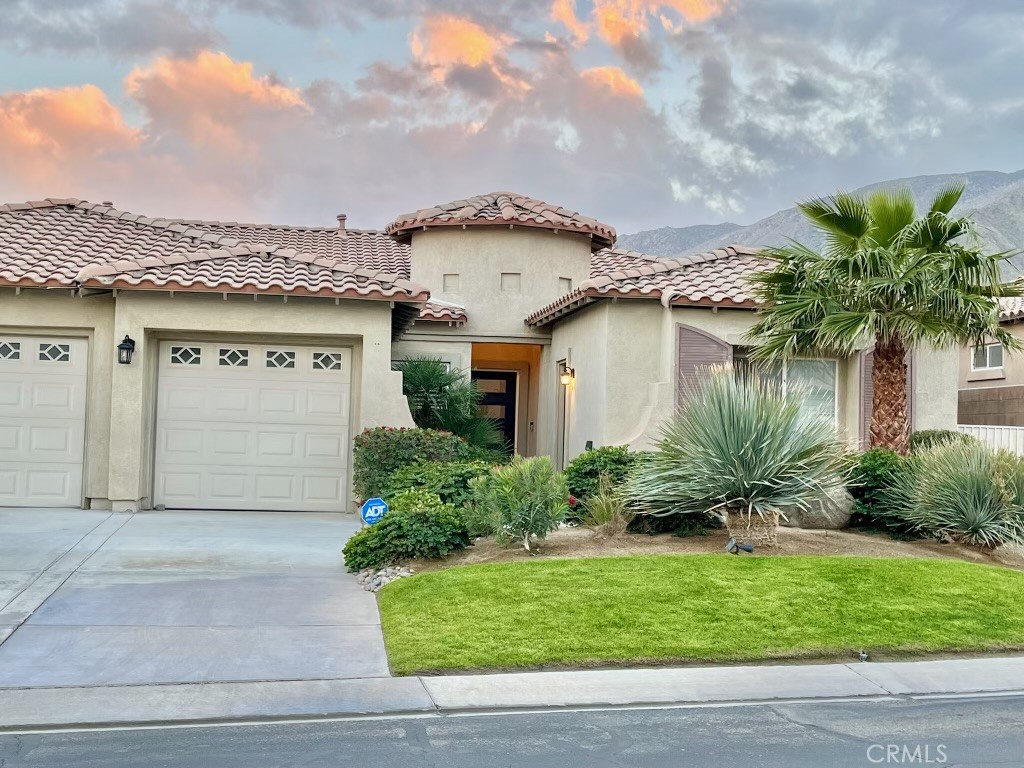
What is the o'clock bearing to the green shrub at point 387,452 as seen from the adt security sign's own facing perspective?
The green shrub is roughly at 6 o'clock from the adt security sign.

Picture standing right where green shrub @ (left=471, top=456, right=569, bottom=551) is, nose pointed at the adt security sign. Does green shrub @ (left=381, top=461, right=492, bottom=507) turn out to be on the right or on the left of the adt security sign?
right

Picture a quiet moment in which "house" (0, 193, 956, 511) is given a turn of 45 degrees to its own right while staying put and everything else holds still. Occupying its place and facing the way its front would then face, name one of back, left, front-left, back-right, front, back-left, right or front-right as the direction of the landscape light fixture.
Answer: left

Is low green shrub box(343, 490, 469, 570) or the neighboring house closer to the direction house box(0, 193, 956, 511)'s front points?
the low green shrub

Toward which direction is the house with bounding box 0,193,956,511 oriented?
toward the camera

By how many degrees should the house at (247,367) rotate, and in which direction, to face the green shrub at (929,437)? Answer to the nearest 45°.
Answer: approximately 90° to its left

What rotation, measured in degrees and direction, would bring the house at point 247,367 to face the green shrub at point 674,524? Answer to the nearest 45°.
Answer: approximately 45° to its left

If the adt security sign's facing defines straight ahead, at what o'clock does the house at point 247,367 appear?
The house is roughly at 5 o'clock from the adt security sign.

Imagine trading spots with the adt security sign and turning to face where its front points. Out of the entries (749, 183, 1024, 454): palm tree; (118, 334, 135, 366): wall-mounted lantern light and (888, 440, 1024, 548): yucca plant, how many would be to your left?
2

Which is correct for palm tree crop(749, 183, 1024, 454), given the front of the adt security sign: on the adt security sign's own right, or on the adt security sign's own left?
on the adt security sign's own left

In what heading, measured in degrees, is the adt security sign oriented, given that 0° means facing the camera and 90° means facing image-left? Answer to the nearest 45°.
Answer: approximately 0°

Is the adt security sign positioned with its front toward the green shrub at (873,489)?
no

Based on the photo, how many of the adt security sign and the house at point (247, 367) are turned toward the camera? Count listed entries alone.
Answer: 2

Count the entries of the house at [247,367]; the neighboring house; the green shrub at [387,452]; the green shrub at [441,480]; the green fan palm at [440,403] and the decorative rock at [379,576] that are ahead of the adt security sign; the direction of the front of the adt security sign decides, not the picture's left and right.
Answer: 1

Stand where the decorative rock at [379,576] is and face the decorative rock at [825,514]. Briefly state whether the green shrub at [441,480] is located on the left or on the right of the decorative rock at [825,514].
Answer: left

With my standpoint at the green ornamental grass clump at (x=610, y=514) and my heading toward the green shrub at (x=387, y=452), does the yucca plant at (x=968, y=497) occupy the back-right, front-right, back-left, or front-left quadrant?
back-right

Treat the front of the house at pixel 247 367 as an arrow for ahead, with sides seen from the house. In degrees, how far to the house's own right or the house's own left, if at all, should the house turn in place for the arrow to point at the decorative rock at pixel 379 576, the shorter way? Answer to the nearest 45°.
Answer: approximately 45° to the house's own left

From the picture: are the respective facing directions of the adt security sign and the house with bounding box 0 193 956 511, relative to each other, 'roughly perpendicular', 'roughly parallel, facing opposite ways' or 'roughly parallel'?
roughly parallel

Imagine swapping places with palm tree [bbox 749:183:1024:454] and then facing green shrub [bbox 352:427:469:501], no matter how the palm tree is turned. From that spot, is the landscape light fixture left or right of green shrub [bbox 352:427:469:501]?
left

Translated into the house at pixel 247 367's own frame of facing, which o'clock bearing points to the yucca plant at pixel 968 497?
The yucca plant is roughly at 10 o'clock from the house.
